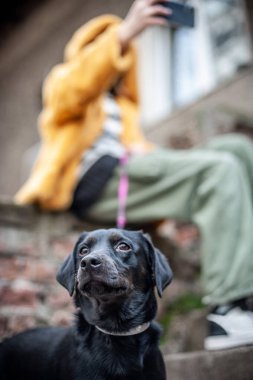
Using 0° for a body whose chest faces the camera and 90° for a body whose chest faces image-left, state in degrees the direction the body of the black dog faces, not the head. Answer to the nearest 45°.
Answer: approximately 315°
